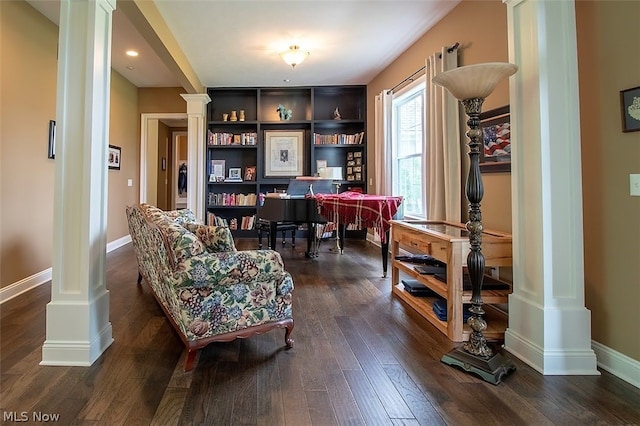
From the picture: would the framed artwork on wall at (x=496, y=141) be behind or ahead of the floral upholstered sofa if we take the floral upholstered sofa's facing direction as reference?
ahead

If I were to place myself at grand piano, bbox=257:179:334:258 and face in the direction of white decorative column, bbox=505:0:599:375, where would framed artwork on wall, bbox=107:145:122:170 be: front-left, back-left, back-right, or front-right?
back-right

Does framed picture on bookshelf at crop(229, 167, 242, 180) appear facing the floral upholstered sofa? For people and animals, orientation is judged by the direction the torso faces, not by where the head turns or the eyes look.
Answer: yes

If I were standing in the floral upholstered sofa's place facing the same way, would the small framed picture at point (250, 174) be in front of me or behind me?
in front

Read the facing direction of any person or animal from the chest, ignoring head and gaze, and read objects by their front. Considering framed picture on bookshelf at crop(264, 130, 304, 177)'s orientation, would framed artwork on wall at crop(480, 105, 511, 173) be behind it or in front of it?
in front

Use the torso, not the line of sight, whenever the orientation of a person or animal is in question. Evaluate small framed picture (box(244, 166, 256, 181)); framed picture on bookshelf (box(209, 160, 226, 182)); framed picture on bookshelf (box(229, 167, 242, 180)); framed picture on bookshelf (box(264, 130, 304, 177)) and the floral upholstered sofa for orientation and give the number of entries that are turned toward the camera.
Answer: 4

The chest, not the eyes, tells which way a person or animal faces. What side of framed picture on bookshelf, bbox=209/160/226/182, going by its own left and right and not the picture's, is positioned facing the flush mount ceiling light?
front

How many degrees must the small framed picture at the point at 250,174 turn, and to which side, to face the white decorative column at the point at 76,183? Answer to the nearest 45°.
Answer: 0° — it already faces it
